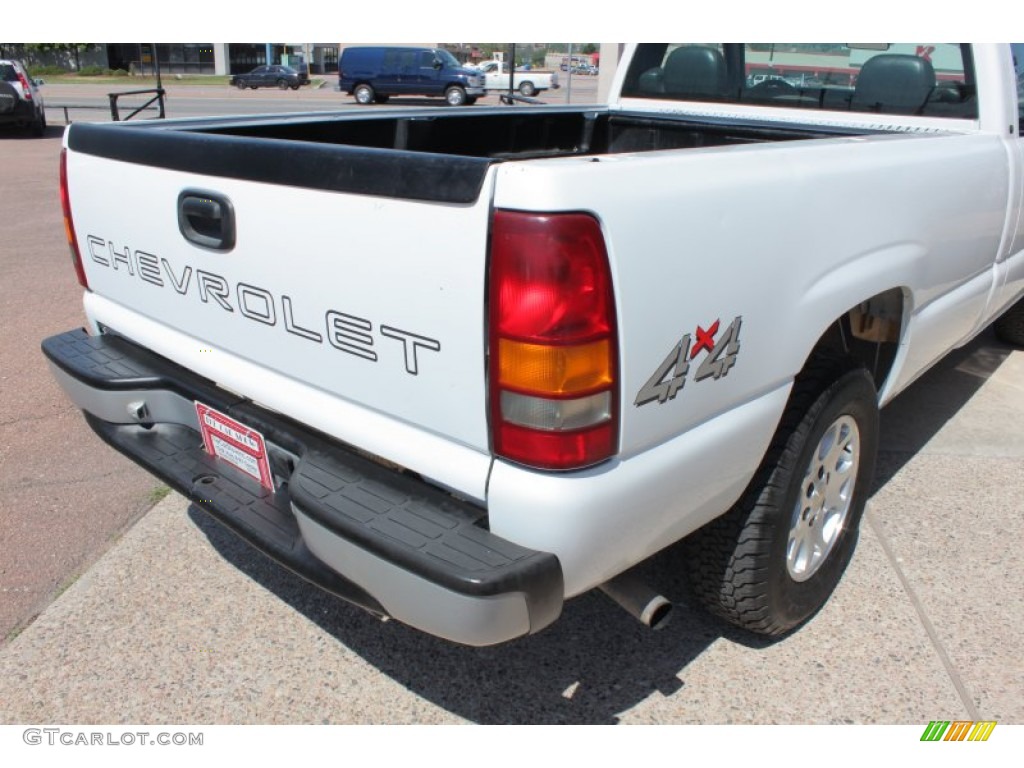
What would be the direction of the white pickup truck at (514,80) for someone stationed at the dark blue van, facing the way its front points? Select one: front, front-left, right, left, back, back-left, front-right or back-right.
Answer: front-left

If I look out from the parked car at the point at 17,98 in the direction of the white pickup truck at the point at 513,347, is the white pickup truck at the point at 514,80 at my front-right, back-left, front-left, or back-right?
back-left

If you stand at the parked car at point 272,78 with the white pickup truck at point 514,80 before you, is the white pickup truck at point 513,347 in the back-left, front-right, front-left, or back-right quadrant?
front-right

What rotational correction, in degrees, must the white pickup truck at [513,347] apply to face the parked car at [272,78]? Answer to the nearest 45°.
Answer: approximately 45° to its left

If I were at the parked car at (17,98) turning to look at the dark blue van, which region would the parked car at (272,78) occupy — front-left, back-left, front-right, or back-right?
front-left

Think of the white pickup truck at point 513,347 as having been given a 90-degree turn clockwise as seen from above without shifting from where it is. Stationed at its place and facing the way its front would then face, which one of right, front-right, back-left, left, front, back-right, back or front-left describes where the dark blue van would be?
back-left

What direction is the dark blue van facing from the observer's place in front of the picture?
facing to the right of the viewer

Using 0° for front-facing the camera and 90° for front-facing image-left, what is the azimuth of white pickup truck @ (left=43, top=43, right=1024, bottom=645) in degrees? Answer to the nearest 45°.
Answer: approximately 225°
